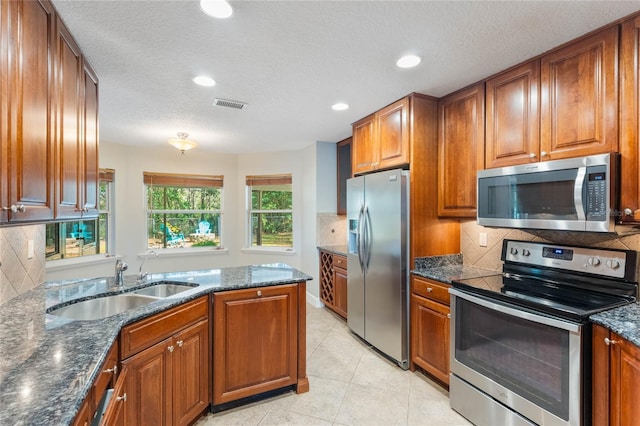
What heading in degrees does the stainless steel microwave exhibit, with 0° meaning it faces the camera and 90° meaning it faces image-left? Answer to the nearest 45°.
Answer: approximately 45°

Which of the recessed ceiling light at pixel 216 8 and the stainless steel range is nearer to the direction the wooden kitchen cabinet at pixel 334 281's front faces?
the recessed ceiling light

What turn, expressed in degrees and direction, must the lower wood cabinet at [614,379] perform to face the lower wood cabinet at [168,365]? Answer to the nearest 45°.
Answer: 0° — it already faces it

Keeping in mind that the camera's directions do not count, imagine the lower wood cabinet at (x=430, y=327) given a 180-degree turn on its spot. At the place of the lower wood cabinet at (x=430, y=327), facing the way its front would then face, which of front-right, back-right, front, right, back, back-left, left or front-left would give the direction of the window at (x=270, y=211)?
left

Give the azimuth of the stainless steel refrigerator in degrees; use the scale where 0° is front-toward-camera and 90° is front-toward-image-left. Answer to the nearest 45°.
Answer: approximately 45°

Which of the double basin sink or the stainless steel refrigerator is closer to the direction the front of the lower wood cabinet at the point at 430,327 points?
the double basin sink

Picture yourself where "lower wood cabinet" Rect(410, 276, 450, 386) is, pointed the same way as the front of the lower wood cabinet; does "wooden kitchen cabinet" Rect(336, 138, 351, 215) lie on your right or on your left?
on your right

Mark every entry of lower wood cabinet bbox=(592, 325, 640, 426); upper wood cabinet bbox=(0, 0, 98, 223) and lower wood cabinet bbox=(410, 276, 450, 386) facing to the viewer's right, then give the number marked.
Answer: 1

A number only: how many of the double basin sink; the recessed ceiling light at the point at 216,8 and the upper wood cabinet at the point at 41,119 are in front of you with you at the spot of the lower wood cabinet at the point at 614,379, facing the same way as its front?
3

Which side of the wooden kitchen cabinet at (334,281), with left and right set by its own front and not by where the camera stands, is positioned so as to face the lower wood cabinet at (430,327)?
left
